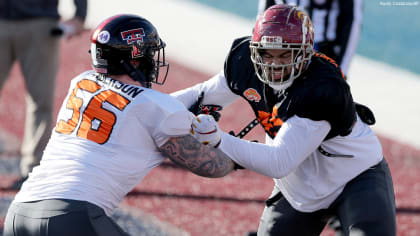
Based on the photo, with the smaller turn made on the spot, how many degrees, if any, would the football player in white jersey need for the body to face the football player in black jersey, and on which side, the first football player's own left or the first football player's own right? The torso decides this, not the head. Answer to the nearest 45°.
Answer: approximately 45° to the first football player's own right

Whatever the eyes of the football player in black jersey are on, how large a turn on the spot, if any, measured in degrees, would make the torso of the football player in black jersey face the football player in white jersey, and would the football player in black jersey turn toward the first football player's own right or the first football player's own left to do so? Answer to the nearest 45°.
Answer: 0° — they already face them

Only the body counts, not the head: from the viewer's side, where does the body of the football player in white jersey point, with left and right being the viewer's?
facing away from the viewer and to the right of the viewer

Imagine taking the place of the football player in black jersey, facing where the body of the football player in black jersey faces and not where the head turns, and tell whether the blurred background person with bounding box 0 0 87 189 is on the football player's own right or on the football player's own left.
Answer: on the football player's own right

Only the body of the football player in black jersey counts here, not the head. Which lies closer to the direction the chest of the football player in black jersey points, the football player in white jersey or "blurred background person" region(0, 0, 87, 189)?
the football player in white jersey
